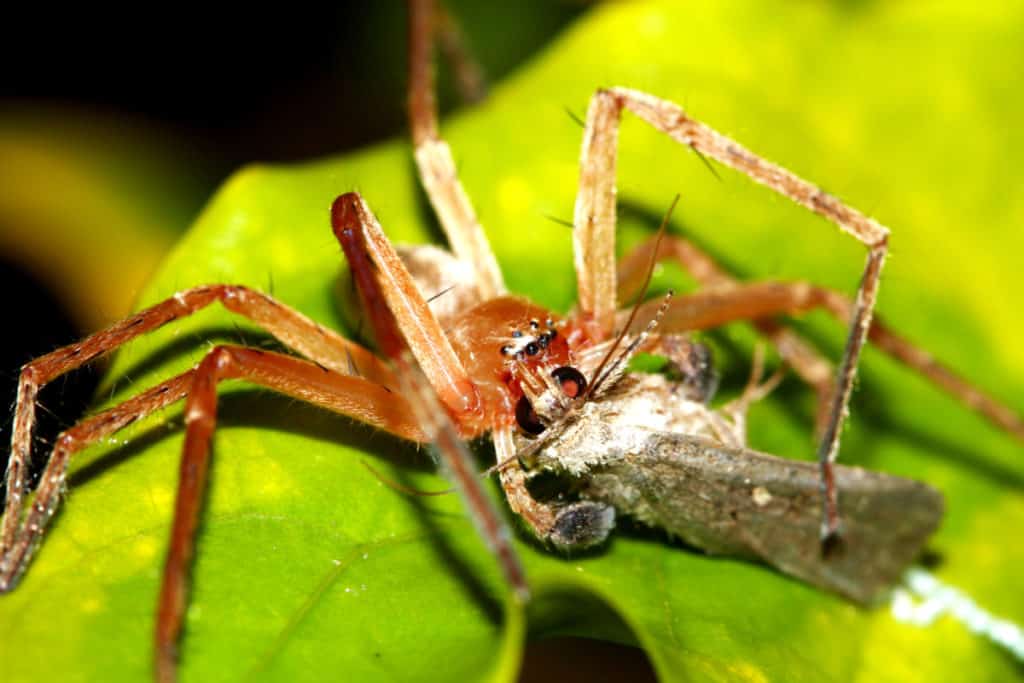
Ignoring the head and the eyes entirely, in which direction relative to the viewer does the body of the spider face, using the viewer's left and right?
facing the viewer and to the right of the viewer
